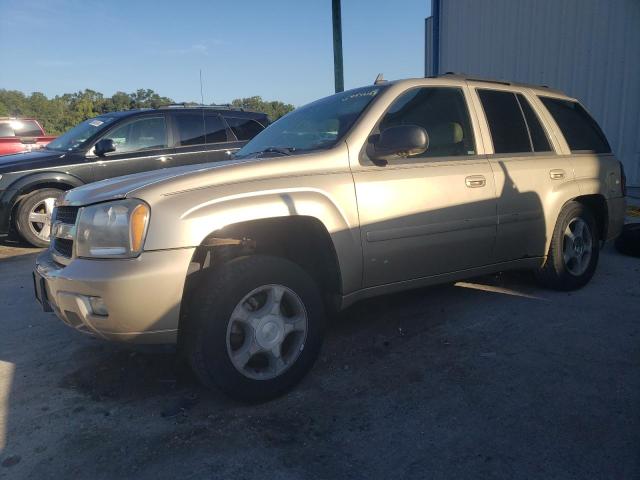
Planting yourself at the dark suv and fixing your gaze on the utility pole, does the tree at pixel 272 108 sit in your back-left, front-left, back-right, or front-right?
front-left

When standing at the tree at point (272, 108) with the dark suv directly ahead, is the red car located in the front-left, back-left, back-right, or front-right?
front-right

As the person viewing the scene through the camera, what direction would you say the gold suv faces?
facing the viewer and to the left of the viewer

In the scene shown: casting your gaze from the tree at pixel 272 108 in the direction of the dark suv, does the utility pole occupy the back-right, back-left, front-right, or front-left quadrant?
front-left

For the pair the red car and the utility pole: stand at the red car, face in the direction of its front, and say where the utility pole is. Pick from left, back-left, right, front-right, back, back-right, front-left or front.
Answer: back-left

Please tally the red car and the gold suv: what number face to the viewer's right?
0

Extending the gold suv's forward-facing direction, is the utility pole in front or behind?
behind
